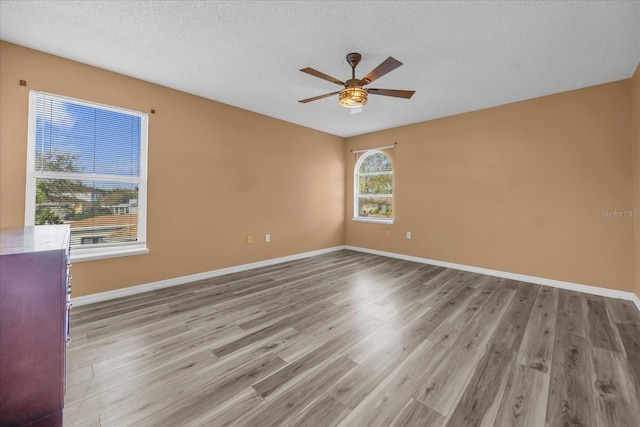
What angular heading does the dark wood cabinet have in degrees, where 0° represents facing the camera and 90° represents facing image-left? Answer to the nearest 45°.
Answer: approximately 270°

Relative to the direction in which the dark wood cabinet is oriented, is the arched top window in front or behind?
in front
